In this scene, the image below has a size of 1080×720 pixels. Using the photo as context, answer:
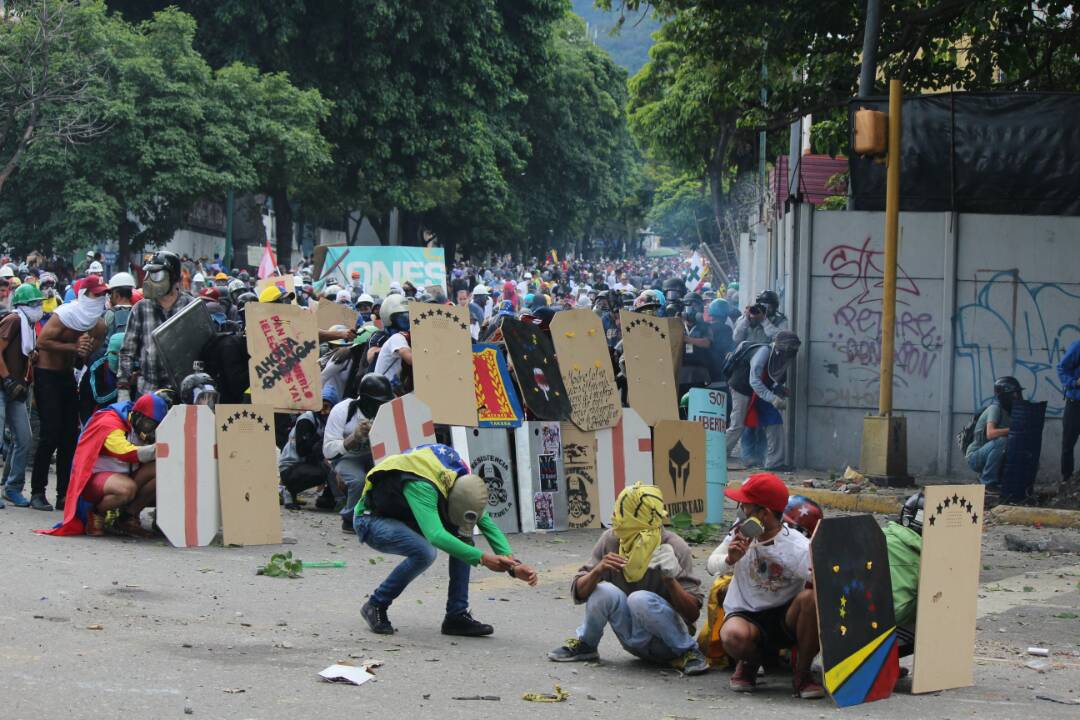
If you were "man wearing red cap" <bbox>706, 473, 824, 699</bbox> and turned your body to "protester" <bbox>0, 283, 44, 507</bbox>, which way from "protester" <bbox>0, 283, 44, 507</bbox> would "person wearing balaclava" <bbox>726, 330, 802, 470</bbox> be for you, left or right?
right

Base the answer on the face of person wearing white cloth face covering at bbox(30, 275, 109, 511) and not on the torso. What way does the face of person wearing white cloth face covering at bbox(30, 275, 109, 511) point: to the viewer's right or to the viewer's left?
to the viewer's right

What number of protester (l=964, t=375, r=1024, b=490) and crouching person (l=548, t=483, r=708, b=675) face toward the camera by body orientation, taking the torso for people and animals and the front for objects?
1

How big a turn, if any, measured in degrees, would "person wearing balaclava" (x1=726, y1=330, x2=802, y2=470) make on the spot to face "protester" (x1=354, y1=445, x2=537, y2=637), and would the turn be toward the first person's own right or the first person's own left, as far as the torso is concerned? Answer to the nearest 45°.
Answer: approximately 45° to the first person's own right

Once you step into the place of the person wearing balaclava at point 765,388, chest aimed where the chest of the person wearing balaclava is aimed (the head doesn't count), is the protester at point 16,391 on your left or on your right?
on your right

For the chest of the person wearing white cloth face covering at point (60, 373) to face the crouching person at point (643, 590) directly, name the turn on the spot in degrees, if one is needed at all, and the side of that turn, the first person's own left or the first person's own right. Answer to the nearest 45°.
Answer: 0° — they already face them

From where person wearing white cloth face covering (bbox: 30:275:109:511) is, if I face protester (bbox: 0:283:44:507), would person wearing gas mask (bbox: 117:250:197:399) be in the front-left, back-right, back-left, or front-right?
back-right

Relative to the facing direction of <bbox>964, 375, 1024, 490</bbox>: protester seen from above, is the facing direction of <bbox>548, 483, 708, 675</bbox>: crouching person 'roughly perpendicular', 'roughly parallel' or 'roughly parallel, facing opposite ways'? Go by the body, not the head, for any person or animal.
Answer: roughly perpendicular

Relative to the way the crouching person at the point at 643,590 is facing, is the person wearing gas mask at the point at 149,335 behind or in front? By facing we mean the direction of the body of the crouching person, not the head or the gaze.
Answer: behind
